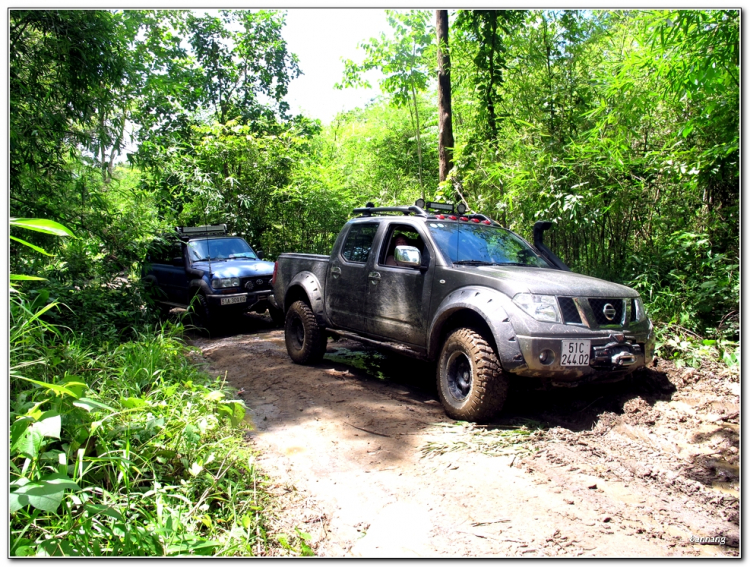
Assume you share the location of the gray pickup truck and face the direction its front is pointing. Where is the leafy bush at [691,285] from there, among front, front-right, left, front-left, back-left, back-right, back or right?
left

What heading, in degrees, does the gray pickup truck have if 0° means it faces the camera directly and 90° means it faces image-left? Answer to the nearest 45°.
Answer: approximately 315°

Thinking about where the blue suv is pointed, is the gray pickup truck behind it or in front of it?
in front

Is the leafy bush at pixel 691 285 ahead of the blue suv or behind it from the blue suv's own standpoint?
ahead

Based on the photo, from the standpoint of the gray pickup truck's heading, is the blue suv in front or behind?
behind

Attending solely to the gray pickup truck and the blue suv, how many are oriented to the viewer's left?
0
